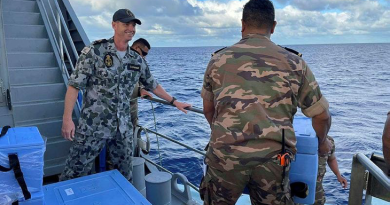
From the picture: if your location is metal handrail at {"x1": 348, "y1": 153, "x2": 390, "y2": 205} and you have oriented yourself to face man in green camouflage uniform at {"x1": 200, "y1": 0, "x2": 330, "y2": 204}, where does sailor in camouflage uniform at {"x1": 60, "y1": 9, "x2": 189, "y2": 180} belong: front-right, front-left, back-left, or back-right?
front-right

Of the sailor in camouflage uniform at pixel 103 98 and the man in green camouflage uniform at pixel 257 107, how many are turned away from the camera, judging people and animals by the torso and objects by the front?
1

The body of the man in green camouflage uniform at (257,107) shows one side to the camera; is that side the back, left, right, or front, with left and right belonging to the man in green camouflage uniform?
back

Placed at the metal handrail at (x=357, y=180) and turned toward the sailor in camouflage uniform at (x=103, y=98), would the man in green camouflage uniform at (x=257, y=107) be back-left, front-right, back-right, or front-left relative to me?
front-left

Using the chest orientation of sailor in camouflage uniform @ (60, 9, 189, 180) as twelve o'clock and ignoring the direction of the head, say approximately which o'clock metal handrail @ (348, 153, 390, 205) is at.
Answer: The metal handrail is roughly at 12 o'clock from the sailor in camouflage uniform.

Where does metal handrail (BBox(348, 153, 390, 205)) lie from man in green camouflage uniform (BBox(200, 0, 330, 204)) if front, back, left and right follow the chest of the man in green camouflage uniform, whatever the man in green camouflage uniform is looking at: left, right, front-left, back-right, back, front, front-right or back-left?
right

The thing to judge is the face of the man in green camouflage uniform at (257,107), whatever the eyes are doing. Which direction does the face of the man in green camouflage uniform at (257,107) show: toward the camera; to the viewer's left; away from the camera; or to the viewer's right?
away from the camera

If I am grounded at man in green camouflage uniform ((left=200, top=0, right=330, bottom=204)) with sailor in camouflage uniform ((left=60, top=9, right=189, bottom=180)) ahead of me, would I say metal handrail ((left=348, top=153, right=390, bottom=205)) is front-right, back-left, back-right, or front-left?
back-right

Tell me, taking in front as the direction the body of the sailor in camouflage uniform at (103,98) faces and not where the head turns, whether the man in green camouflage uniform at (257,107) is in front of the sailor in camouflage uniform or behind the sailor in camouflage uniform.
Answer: in front

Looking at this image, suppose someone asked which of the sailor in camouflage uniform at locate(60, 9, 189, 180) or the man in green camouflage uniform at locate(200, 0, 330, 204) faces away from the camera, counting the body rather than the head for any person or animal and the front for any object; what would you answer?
the man in green camouflage uniform

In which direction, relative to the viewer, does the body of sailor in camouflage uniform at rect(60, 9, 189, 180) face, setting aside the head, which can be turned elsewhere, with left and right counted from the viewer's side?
facing the viewer and to the right of the viewer
